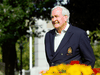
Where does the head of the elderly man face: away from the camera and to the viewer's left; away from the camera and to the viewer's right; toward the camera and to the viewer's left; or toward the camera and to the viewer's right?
toward the camera and to the viewer's left

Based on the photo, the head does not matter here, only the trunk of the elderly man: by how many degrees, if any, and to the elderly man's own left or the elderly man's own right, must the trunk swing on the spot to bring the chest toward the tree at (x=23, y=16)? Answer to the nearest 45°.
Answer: approximately 135° to the elderly man's own right

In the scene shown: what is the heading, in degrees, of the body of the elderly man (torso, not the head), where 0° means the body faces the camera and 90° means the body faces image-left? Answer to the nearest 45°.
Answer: approximately 45°
